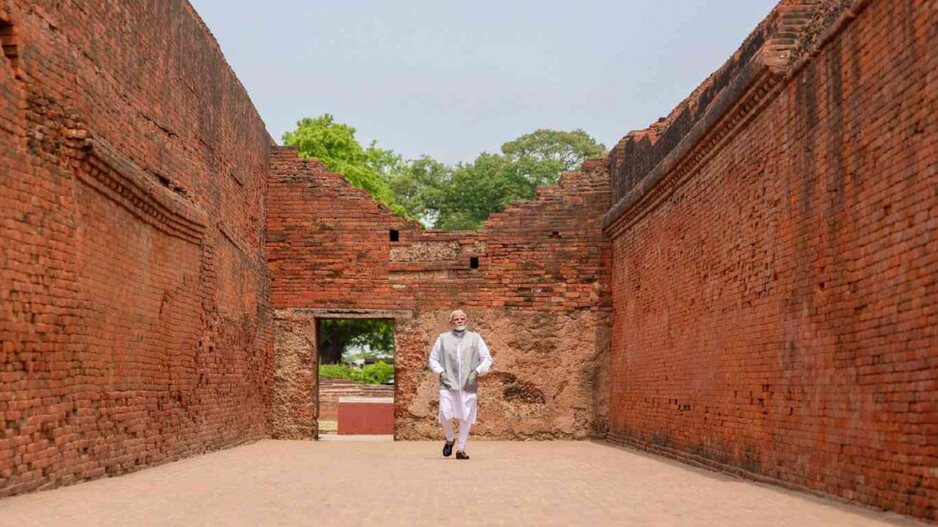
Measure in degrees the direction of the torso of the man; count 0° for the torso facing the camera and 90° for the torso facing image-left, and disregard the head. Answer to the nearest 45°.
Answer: approximately 0°

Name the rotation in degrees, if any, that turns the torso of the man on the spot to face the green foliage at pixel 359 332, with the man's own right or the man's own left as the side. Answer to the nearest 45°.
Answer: approximately 180°

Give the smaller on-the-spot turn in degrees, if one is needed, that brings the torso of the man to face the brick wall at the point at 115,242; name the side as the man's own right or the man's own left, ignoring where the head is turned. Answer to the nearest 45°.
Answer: approximately 45° to the man's own right

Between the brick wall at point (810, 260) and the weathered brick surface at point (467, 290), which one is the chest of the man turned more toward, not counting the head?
the brick wall

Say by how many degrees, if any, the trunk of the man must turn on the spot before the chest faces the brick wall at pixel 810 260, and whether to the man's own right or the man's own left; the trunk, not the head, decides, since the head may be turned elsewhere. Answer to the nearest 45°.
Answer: approximately 45° to the man's own left

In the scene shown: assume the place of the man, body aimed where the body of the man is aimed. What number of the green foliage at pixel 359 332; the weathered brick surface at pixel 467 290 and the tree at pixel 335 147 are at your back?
3

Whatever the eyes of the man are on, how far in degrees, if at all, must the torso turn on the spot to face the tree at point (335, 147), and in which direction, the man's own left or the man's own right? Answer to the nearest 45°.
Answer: approximately 180°

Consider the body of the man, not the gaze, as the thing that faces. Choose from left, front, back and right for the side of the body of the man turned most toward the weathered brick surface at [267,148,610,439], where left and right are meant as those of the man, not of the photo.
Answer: back
